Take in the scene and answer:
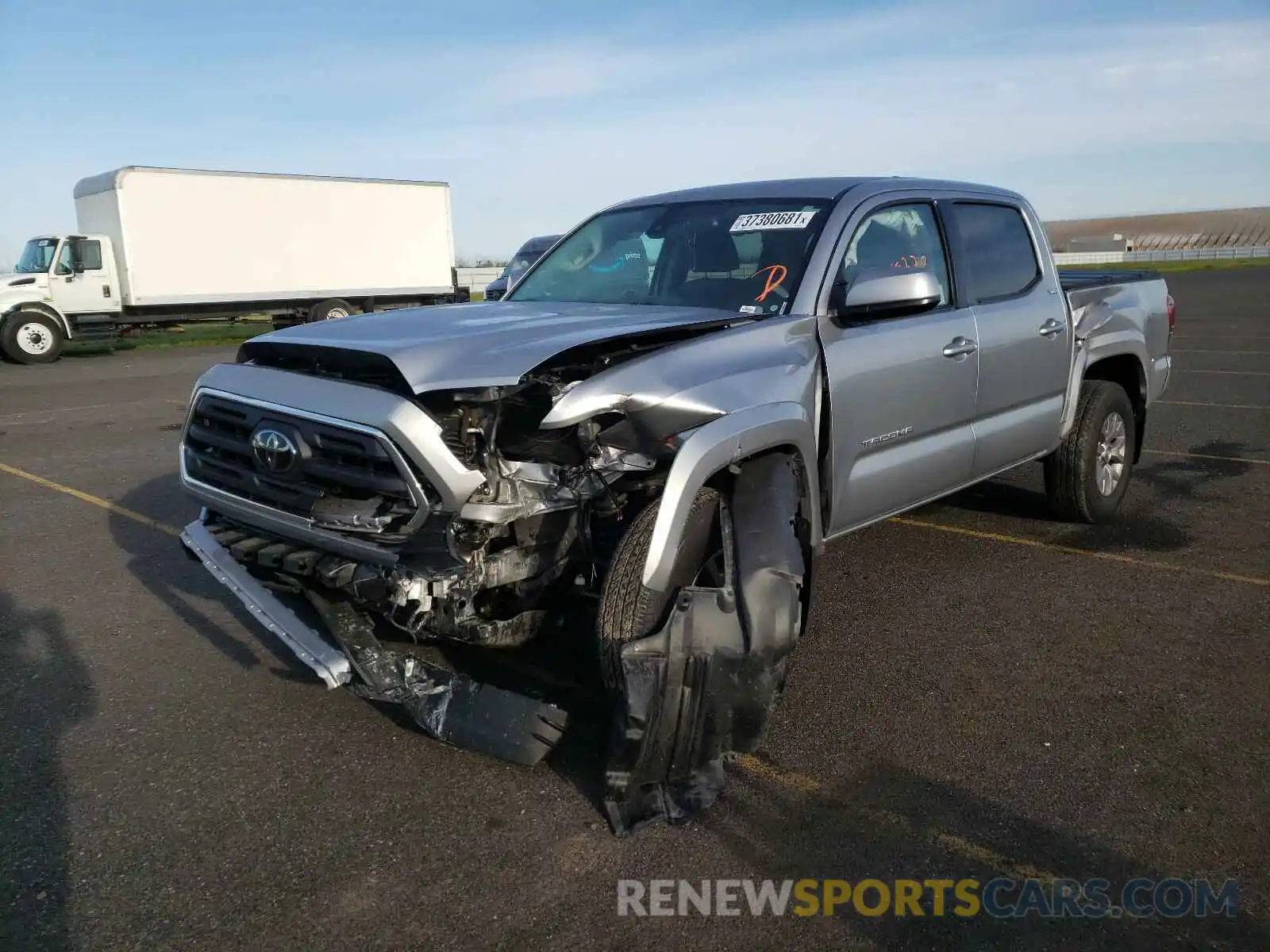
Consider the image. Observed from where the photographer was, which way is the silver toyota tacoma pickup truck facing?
facing the viewer and to the left of the viewer

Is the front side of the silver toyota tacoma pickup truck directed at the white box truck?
no
